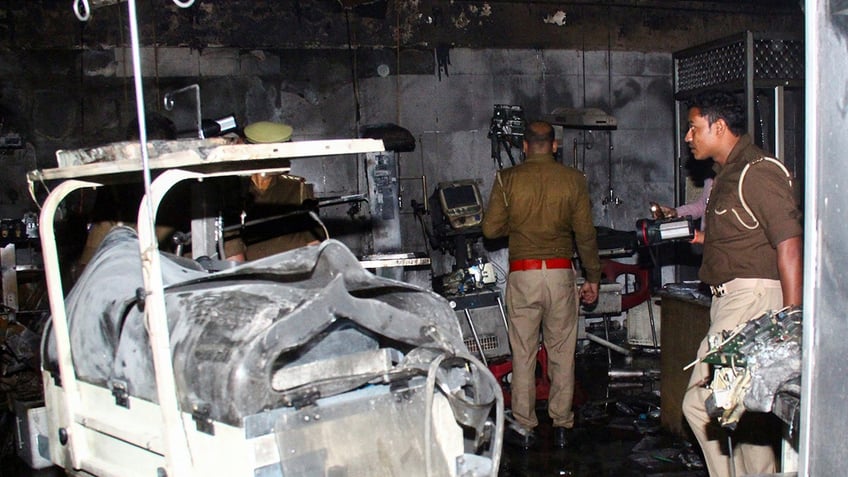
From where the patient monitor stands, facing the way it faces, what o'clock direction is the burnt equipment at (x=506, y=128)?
The burnt equipment is roughly at 7 o'clock from the patient monitor.

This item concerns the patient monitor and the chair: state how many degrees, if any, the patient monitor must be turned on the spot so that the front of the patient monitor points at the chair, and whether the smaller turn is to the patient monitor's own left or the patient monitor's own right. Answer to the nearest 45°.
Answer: approximately 90° to the patient monitor's own left

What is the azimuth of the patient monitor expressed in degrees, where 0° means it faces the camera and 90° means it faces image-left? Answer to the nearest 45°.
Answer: approximately 0°
